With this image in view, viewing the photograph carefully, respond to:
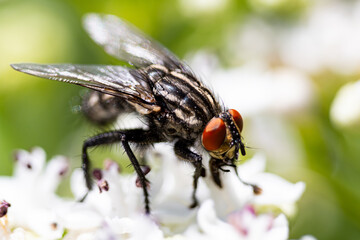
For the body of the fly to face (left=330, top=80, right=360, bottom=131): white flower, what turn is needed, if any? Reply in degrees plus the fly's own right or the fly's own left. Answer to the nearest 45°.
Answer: approximately 90° to the fly's own left

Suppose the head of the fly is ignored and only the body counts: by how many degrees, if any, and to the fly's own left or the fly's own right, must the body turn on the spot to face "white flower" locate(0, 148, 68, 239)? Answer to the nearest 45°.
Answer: approximately 135° to the fly's own right

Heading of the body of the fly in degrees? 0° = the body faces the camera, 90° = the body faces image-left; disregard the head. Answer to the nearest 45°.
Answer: approximately 315°
